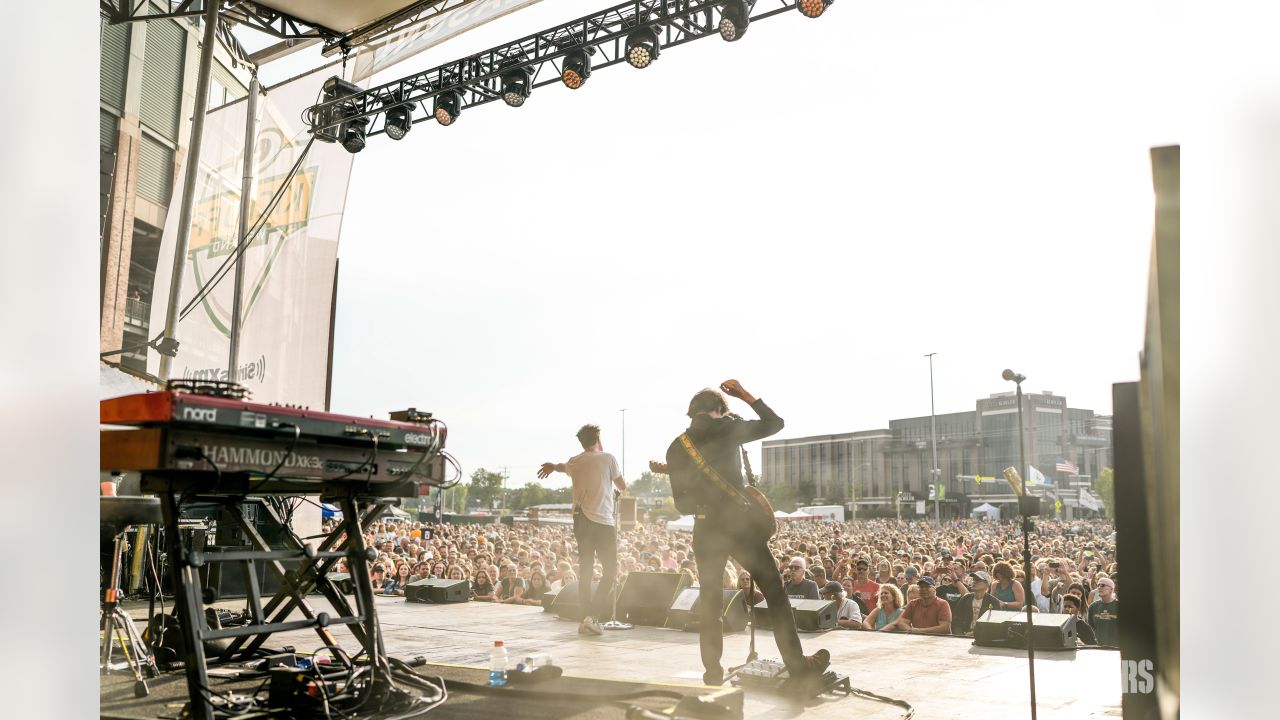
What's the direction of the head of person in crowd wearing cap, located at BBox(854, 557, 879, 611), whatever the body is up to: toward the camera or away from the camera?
toward the camera

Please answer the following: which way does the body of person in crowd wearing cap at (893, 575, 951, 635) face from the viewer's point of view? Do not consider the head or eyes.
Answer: toward the camera

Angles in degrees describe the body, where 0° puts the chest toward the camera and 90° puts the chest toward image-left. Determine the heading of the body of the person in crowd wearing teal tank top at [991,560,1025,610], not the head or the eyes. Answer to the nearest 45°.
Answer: approximately 45°

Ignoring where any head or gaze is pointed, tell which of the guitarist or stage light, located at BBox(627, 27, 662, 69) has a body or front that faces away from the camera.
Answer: the guitarist

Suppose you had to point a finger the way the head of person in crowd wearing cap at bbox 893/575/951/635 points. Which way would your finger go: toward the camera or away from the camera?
toward the camera

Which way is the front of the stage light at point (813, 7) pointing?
toward the camera

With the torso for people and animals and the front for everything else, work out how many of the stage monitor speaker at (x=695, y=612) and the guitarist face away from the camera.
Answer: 1

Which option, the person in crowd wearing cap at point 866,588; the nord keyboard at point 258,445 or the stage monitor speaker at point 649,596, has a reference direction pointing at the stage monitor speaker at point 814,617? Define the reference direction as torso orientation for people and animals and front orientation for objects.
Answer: the person in crowd wearing cap

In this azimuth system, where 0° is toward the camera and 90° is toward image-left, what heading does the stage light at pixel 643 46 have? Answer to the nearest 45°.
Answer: approximately 0°

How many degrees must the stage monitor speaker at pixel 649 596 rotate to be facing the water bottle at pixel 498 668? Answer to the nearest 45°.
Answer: approximately 45° to its left

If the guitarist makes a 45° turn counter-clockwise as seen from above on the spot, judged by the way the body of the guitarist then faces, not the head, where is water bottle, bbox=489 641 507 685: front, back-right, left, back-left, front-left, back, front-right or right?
front-left
